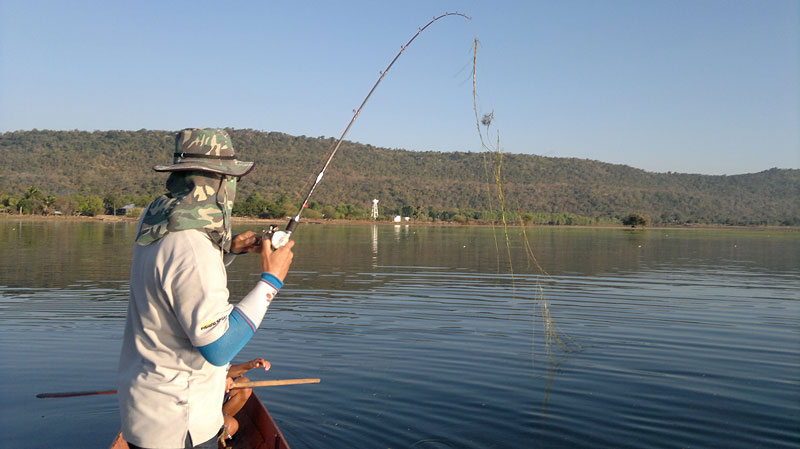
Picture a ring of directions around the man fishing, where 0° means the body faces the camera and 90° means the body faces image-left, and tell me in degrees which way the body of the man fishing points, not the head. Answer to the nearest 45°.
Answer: approximately 225°

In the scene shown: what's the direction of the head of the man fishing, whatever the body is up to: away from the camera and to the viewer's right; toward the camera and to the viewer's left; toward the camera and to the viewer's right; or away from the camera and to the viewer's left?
away from the camera and to the viewer's right
